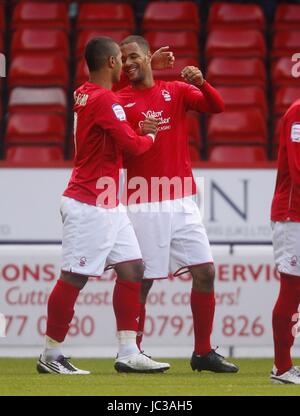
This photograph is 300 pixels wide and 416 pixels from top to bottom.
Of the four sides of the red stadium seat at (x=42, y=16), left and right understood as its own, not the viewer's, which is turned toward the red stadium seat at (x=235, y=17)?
left

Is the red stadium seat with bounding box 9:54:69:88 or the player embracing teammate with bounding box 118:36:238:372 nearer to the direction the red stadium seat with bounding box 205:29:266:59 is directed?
the player embracing teammate

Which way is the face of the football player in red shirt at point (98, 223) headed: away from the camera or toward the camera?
away from the camera
